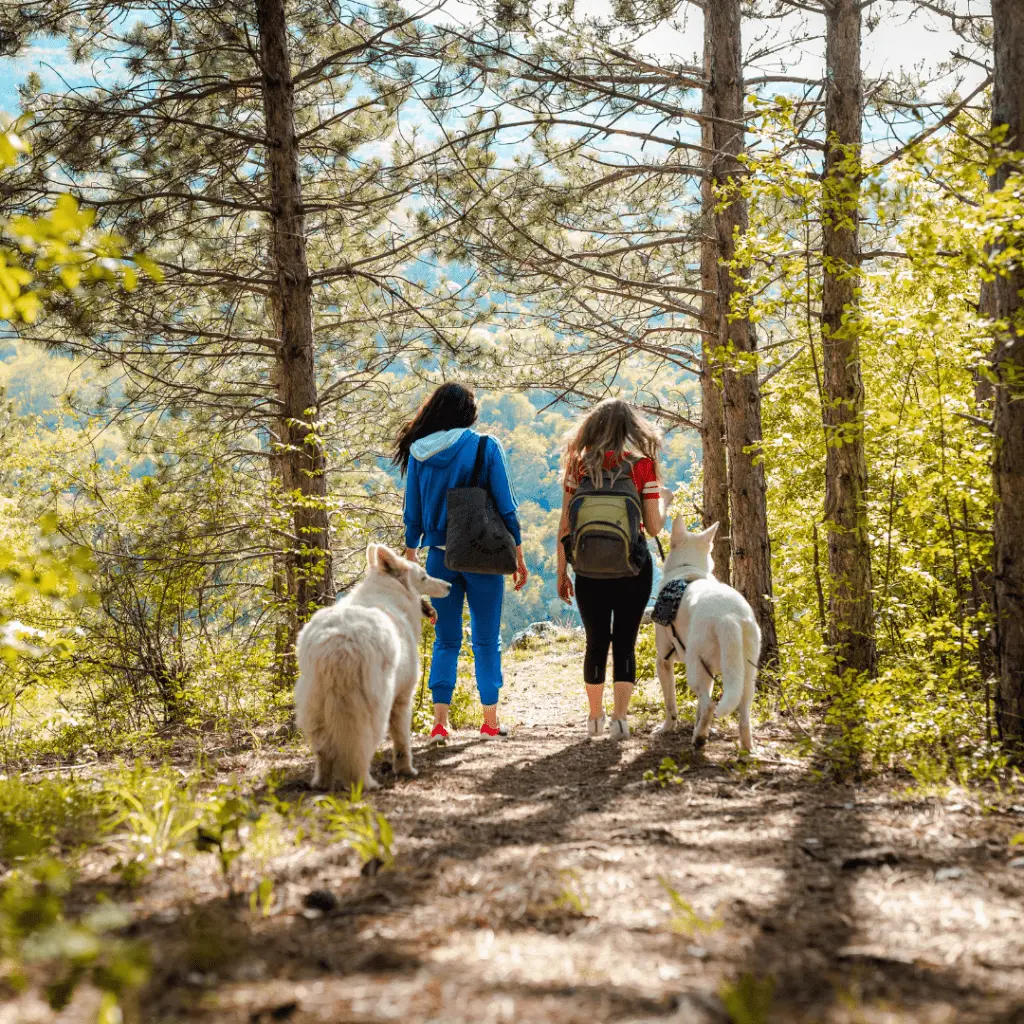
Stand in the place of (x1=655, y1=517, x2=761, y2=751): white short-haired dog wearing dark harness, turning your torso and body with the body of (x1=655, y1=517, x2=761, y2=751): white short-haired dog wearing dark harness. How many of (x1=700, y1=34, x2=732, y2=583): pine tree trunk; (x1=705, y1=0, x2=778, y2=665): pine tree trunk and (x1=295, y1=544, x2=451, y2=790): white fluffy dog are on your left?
1

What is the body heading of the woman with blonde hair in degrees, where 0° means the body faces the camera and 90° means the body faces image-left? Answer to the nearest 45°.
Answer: approximately 180°

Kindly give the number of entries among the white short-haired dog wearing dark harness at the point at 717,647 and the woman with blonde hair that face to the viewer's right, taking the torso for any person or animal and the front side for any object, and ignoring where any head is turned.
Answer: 0

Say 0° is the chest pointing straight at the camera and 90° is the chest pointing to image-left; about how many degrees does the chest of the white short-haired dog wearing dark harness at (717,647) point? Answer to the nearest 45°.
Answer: approximately 135°

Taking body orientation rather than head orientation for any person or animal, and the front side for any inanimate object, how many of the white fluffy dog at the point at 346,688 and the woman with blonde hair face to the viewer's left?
0

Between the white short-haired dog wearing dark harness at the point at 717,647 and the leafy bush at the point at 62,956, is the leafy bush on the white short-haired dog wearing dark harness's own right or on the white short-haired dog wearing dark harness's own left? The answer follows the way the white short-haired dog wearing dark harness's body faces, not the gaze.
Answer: on the white short-haired dog wearing dark harness's own left

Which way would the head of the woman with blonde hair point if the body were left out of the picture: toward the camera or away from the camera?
away from the camera

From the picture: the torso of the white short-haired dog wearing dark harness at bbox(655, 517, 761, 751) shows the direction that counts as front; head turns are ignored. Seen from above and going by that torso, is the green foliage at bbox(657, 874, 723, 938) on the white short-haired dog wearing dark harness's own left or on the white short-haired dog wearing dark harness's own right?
on the white short-haired dog wearing dark harness's own left

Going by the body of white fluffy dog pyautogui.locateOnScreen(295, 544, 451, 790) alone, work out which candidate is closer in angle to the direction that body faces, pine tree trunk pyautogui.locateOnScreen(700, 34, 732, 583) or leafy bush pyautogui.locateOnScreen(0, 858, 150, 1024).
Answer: the pine tree trunk

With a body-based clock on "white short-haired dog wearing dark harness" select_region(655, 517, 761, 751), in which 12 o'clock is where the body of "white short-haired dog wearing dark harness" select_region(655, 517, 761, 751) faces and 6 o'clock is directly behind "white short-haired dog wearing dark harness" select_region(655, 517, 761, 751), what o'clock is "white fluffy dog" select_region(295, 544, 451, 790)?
"white fluffy dog" select_region(295, 544, 451, 790) is roughly at 9 o'clock from "white short-haired dog wearing dark harness" select_region(655, 517, 761, 751).

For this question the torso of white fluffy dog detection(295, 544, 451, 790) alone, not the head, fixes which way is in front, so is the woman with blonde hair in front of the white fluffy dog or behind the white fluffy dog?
in front

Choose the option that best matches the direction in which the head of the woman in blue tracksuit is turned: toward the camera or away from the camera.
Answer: away from the camera

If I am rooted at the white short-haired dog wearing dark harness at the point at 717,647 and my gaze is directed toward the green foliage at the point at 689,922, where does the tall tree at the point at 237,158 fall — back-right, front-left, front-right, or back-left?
back-right

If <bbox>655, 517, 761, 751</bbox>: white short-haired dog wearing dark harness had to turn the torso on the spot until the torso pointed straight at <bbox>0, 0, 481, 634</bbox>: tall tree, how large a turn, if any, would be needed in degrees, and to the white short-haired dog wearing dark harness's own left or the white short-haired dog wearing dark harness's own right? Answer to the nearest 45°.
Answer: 0° — it already faces it

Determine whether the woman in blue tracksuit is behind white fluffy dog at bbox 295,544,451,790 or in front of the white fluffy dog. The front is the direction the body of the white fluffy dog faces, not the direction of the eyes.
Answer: in front

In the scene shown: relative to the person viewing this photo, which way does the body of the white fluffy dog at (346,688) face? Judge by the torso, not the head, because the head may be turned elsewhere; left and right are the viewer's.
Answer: facing away from the viewer and to the right of the viewer

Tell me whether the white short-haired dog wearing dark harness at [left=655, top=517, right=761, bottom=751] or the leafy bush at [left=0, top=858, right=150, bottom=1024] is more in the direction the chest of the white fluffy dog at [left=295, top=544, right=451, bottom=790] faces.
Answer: the white short-haired dog wearing dark harness

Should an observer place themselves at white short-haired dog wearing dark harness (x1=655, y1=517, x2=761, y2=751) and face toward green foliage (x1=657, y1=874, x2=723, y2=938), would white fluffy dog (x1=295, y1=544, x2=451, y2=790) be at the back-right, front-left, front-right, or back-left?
front-right
